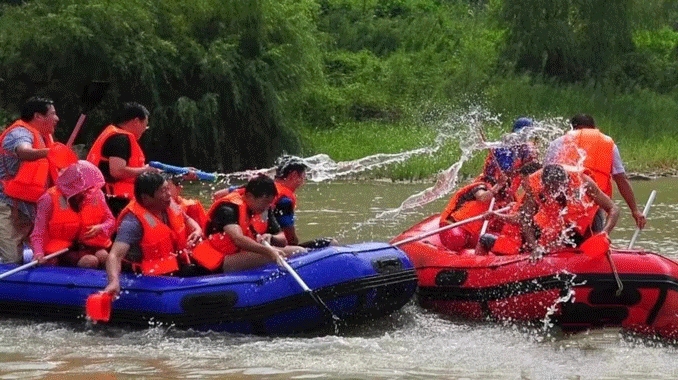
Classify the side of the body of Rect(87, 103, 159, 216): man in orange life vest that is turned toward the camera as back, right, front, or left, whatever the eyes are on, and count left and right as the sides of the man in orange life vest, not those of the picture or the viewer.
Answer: right

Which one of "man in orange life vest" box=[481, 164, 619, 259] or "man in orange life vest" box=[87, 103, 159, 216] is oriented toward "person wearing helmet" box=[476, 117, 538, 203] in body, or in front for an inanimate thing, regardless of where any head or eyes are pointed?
"man in orange life vest" box=[87, 103, 159, 216]

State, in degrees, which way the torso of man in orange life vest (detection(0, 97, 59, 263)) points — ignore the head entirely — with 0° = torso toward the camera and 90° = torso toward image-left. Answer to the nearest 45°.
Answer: approximately 270°

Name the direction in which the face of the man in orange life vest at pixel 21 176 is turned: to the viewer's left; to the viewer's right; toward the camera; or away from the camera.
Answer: to the viewer's right

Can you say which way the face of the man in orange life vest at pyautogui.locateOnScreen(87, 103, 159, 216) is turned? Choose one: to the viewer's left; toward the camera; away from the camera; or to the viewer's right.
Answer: to the viewer's right

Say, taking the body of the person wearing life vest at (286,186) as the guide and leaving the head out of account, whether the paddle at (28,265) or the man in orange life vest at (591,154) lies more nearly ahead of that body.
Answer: the man in orange life vest

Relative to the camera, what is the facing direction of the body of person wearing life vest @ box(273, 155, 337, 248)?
to the viewer's right
